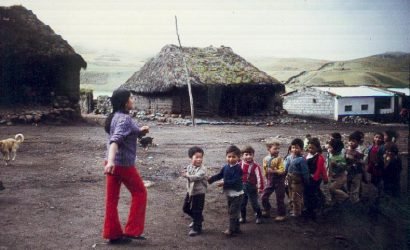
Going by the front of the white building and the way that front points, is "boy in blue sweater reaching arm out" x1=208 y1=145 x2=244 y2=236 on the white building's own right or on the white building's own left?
on the white building's own right

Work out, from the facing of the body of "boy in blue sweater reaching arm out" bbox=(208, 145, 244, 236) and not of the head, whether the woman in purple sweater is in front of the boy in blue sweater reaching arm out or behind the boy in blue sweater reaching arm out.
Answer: in front

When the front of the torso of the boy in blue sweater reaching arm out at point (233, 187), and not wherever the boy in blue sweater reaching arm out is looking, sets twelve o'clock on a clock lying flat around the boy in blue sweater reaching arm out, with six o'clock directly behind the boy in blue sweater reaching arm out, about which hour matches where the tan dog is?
The tan dog is roughly at 3 o'clock from the boy in blue sweater reaching arm out.

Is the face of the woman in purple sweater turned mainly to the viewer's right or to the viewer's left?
to the viewer's right

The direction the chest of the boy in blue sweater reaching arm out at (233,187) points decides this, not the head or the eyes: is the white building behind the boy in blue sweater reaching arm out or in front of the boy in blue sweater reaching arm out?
behind

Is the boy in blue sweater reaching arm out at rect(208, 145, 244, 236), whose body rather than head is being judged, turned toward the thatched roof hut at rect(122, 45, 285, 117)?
no

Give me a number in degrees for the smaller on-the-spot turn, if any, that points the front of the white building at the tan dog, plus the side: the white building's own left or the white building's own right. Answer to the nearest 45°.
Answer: approximately 45° to the white building's own right

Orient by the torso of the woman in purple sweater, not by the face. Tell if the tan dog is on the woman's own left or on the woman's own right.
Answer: on the woman's own left

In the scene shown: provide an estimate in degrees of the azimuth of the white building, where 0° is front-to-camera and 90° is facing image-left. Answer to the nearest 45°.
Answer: approximately 315°

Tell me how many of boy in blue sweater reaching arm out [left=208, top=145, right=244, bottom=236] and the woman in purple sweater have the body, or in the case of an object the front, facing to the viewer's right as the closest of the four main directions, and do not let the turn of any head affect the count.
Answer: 1

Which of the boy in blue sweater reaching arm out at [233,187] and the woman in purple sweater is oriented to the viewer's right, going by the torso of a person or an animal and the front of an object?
the woman in purple sweater

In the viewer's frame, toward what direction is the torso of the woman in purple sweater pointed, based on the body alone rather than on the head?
to the viewer's right

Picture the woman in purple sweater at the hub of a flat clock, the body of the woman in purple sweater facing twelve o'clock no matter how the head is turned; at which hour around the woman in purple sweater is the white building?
The white building is roughly at 10 o'clock from the woman in purple sweater.

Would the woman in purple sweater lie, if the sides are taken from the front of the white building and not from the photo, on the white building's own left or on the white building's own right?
on the white building's own right

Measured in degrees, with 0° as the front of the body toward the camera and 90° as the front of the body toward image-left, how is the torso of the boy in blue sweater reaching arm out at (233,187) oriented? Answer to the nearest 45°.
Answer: approximately 45°

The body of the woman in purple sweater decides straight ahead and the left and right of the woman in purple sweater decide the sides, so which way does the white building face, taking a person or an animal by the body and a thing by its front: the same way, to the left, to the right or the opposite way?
to the right

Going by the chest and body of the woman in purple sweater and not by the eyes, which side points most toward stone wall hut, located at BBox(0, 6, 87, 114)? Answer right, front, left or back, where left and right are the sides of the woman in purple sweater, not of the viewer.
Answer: left

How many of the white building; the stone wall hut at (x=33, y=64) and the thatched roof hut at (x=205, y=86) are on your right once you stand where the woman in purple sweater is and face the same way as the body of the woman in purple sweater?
0
